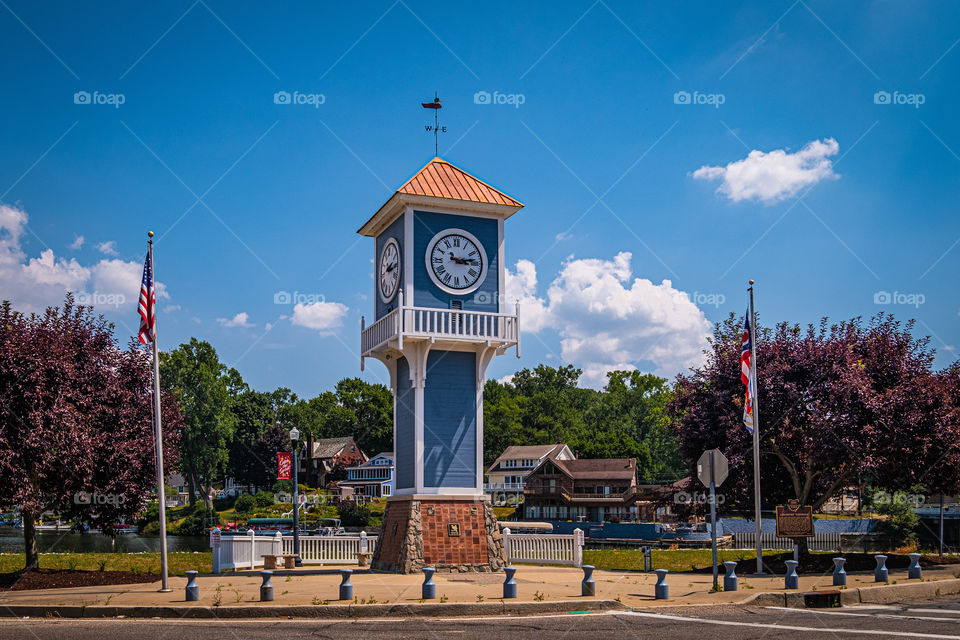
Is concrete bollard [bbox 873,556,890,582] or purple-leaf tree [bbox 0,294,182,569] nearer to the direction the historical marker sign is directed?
the concrete bollard

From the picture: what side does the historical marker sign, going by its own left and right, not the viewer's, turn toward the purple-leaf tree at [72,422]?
right

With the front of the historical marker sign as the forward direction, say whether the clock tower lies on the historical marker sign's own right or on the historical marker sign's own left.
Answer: on the historical marker sign's own right

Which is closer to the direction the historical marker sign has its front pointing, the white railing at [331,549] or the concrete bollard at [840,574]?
the concrete bollard

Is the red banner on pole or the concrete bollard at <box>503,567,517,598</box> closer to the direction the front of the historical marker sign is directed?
the concrete bollard

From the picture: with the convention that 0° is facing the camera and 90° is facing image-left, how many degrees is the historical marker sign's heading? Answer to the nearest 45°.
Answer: approximately 0°

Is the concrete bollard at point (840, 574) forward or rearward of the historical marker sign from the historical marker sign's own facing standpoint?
forward

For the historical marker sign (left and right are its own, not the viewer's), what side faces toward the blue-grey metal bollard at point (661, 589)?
front

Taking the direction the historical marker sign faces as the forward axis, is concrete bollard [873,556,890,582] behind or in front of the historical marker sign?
in front

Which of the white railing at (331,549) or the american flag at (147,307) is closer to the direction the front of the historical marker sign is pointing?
the american flag

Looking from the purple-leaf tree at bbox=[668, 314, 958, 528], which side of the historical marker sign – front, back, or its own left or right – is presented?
back

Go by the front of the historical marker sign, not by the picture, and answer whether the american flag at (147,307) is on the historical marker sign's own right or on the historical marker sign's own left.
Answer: on the historical marker sign's own right
